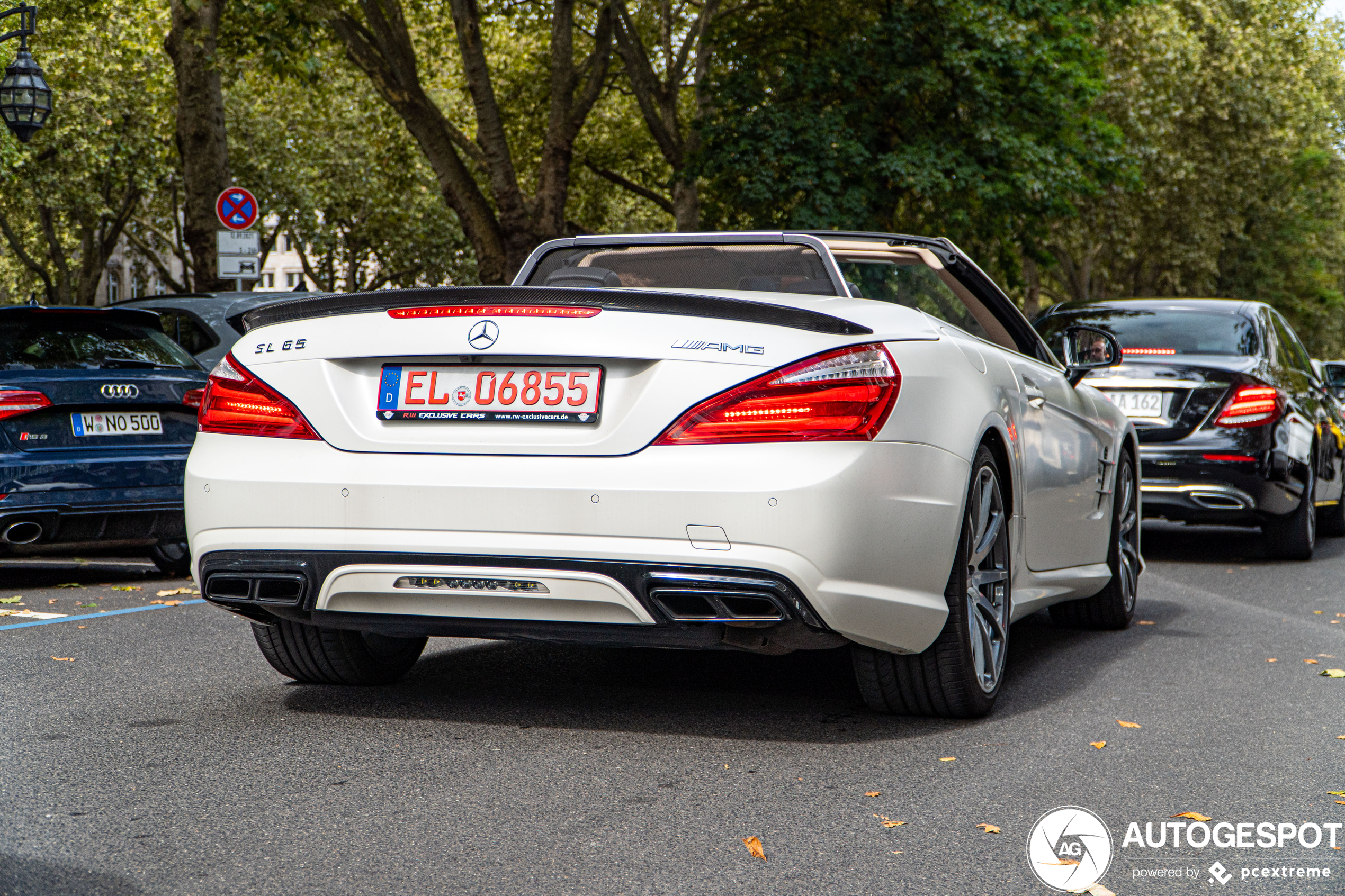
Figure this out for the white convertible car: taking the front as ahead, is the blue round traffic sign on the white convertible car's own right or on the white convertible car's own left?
on the white convertible car's own left

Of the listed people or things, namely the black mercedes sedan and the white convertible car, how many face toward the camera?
0

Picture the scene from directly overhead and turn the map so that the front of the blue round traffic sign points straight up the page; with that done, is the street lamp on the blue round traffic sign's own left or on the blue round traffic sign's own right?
on the blue round traffic sign's own right

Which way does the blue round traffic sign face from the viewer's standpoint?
toward the camera

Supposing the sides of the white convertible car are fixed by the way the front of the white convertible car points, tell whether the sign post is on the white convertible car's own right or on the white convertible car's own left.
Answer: on the white convertible car's own left

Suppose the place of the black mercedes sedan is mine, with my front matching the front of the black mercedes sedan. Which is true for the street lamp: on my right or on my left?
on my left

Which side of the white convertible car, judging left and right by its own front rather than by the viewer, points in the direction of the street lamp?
left

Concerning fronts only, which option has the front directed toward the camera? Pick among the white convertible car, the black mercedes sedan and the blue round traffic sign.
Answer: the blue round traffic sign

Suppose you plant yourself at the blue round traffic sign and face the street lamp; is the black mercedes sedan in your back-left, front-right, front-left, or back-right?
back-left

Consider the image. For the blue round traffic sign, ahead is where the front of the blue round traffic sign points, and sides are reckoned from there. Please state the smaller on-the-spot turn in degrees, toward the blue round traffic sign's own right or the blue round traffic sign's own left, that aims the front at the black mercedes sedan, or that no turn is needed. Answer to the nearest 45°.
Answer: approximately 45° to the blue round traffic sign's own left

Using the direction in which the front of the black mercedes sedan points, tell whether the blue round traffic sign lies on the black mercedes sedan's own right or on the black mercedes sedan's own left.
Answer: on the black mercedes sedan's own left
